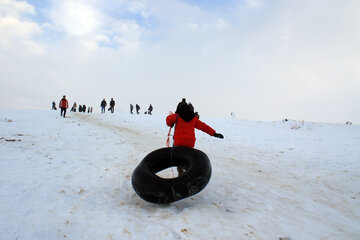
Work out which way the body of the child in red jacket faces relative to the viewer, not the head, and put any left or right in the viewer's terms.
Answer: facing away from the viewer
